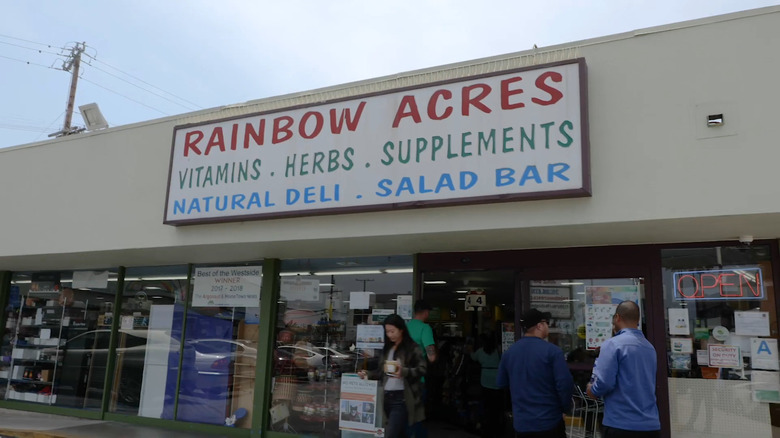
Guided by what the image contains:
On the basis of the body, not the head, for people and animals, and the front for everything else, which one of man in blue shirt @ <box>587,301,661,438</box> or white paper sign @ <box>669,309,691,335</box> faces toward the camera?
the white paper sign

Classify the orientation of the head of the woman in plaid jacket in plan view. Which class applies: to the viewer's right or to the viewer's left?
to the viewer's left

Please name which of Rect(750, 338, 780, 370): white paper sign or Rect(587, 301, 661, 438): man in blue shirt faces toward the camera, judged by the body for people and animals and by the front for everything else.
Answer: the white paper sign

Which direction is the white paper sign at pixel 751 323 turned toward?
toward the camera

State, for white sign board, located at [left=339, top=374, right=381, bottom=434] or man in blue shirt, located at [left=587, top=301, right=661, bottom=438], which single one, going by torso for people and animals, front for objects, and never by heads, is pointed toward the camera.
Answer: the white sign board

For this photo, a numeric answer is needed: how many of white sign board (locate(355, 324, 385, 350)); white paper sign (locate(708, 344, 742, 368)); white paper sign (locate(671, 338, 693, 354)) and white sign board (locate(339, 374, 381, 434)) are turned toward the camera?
4

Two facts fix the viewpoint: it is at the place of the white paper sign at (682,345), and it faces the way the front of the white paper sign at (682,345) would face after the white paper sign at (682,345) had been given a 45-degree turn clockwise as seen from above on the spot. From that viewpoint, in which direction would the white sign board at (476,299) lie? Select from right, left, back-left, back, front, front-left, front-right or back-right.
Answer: right

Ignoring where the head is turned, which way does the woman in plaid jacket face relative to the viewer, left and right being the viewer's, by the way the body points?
facing the viewer and to the left of the viewer

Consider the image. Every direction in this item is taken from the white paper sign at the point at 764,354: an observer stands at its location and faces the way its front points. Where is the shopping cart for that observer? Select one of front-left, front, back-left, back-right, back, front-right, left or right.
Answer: right

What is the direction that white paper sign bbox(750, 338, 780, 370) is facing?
toward the camera

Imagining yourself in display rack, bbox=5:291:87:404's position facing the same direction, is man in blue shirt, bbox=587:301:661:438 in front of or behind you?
in front

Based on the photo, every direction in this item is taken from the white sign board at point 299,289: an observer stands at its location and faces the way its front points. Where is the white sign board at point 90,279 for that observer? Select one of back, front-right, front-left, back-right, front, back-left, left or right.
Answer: back-right

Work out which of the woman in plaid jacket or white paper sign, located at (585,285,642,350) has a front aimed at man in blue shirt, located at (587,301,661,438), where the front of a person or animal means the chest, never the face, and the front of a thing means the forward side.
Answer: the white paper sign

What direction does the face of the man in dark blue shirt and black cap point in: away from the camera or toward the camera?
away from the camera

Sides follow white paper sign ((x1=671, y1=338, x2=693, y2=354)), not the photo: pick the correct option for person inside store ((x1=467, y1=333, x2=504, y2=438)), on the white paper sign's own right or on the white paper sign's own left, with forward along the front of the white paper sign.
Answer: on the white paper sign's own right
